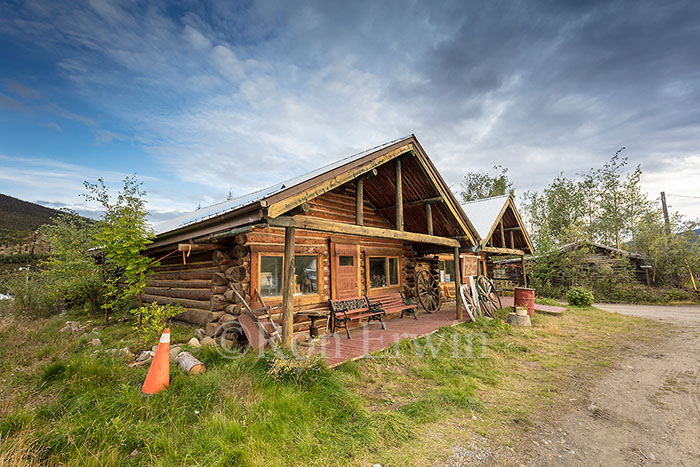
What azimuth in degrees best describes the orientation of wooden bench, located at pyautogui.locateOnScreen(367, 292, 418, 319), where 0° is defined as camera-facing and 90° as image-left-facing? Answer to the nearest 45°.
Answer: approximately 315°

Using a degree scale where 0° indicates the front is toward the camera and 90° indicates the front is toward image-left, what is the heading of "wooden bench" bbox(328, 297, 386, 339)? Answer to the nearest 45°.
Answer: approximately 315°

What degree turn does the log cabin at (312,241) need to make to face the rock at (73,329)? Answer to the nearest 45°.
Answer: approximately 135° to its right

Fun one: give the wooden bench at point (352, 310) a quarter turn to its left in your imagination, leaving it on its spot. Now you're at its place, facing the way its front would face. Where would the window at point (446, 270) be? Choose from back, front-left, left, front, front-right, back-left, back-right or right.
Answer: front

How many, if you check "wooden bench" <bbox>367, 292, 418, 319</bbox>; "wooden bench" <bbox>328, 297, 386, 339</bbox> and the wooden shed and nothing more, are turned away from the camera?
0

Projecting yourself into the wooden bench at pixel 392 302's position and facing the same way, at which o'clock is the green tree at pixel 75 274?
The green tree is roughly at 4 o'clock from the wooden bench.

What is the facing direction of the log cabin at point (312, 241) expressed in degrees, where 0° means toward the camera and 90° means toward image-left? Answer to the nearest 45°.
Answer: approximately 315°

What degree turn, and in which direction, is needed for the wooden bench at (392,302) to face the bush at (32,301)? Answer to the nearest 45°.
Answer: approximately 135° to its right

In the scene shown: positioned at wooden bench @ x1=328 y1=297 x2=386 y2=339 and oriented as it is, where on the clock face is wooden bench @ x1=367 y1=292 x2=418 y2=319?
wooden bench @ x1=367 y1=292 x2=418 y2=319 is roughly at 9 o'clock from wooden bench @ x1=328 y1=297 x2=386 y2=339.

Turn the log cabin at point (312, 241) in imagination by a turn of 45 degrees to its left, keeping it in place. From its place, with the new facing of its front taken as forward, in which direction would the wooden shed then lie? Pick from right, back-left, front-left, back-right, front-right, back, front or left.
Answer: front-left

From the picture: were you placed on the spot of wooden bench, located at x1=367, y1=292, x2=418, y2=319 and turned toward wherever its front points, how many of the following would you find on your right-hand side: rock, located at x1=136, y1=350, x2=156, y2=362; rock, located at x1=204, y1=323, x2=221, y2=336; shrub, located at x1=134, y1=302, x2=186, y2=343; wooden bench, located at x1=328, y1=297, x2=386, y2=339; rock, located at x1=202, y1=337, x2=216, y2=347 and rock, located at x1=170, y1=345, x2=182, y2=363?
6

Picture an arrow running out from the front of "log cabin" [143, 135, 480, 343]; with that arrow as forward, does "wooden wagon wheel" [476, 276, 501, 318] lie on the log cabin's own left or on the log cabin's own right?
on the log cabin's own left

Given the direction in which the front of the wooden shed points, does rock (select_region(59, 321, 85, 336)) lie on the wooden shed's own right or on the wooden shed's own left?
on the wooden shed's own right

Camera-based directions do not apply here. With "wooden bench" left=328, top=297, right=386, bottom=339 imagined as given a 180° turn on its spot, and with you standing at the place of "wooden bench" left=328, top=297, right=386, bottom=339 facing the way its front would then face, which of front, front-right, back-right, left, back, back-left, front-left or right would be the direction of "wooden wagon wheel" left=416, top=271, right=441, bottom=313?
right
